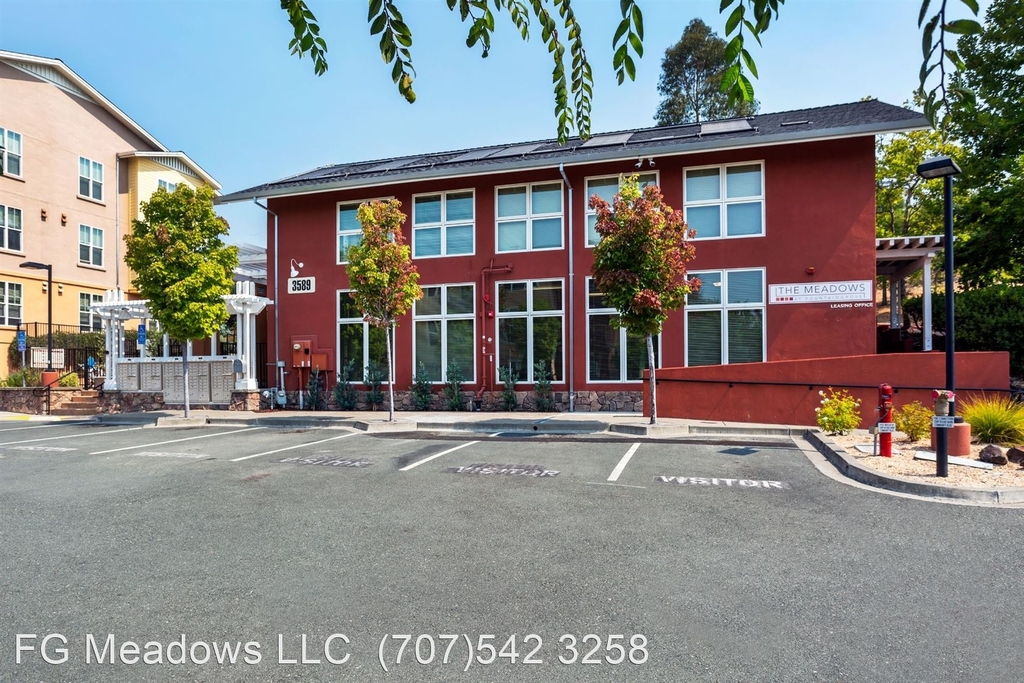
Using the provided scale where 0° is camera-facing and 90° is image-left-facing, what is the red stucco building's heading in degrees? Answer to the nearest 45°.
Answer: approximately 0°

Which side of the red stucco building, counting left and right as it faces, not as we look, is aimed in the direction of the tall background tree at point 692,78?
back

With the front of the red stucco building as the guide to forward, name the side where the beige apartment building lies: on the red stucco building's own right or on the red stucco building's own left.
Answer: on the red stucco building's own right

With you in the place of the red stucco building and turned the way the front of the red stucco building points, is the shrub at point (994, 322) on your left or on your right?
on your left

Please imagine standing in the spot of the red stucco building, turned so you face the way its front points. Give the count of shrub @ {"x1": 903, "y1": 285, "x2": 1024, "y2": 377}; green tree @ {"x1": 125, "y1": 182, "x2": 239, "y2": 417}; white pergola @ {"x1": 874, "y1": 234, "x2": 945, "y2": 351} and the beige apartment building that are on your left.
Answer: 2

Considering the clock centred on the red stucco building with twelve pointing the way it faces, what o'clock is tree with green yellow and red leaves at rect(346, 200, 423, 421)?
The tree with green yellow and red leaves is roughly at 2 o'clock from the red stucco building.

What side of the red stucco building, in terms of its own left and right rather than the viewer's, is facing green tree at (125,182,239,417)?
right

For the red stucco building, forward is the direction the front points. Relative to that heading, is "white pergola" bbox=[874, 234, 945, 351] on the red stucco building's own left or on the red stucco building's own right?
on the red stucco building's own left

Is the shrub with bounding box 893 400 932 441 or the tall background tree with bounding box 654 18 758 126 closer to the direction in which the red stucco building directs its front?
the shrub
